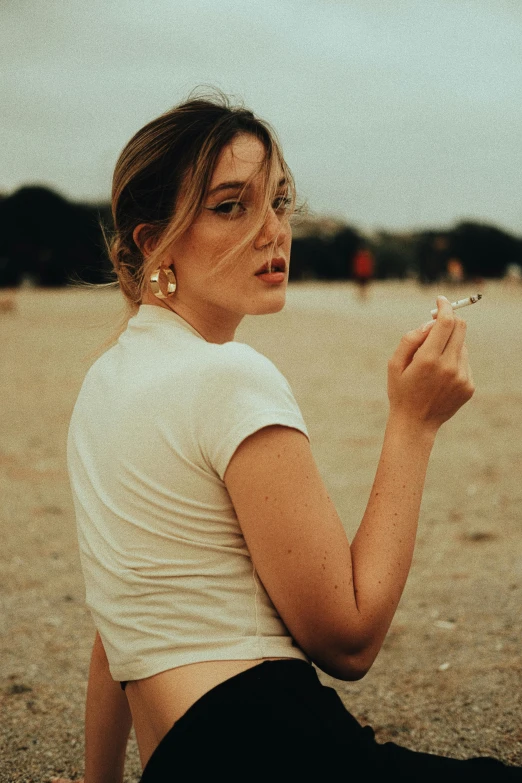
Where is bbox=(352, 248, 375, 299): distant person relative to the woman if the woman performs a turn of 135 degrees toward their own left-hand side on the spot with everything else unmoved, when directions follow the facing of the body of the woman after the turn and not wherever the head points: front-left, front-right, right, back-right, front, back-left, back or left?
right

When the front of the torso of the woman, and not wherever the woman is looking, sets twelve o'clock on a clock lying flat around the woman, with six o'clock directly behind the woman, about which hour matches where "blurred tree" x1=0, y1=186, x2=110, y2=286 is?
The blurred tree is roughly at 10 o'clock from the woman.

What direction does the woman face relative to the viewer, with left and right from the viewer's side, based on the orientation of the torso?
facing away from the viewer and to the right of the viewer
